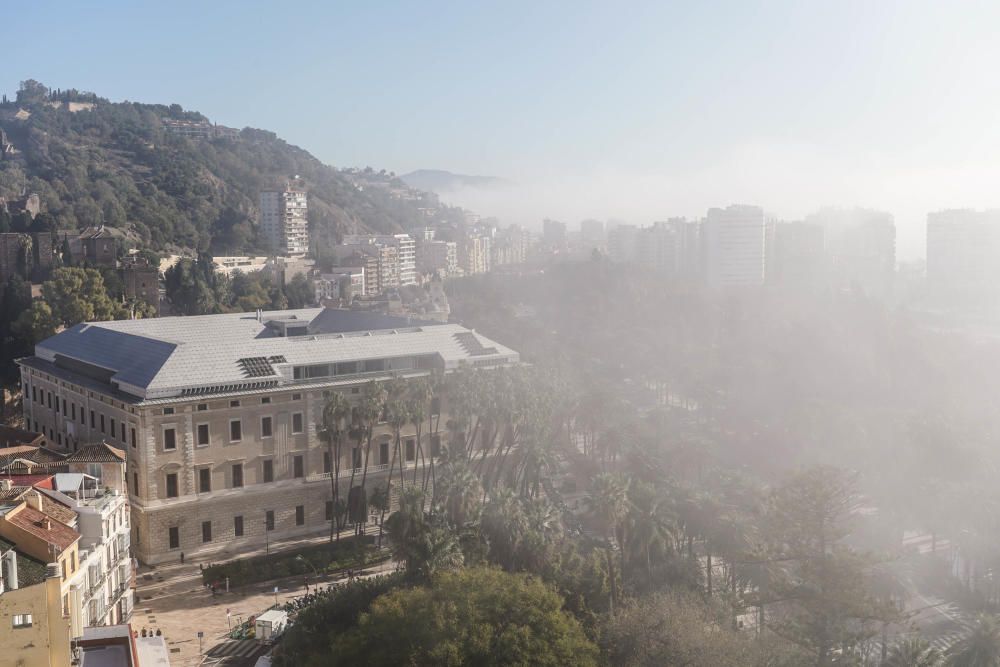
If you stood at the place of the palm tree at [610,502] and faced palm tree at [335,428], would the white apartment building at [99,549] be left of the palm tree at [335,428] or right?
left
